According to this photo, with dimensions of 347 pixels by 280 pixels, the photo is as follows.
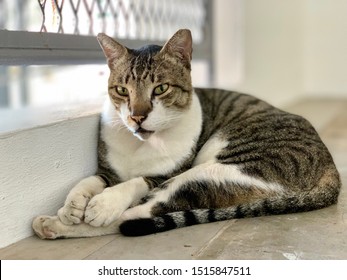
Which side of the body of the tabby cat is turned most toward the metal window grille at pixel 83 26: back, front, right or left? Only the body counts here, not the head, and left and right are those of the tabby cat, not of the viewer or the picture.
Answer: right

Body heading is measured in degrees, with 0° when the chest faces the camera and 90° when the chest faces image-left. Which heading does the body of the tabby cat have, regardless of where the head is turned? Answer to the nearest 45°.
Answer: approximately 45°
